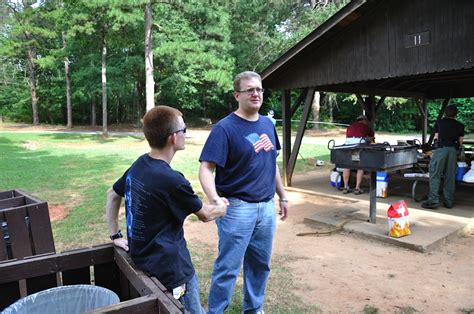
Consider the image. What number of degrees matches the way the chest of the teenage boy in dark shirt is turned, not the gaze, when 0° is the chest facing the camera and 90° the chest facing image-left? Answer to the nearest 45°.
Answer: approximately 225°

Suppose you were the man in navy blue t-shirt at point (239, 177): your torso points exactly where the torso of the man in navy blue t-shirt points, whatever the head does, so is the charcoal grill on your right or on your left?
on your left

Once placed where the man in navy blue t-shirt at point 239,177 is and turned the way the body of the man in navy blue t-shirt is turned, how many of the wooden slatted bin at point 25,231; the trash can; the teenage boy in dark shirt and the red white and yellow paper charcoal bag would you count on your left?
1

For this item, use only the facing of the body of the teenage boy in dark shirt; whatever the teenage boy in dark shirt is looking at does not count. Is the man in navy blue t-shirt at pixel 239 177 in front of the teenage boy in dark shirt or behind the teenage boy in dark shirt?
in front

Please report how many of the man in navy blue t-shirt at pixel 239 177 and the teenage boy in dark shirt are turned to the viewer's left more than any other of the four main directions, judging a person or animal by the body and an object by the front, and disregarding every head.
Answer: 0

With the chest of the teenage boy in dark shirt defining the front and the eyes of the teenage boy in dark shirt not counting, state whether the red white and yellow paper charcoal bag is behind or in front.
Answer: in front

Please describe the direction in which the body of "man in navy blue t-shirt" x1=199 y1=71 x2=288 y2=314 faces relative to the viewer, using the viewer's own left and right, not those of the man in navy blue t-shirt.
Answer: facing the viewer and to the right of the viewer

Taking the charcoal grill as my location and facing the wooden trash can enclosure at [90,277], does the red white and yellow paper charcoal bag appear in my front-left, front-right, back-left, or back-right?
front-left

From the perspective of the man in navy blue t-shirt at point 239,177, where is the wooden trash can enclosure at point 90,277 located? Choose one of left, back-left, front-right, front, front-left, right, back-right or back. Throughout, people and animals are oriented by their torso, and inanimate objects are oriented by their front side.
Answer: right

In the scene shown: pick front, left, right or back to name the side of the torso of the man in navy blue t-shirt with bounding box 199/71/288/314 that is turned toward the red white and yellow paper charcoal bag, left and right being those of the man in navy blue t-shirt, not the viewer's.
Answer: left

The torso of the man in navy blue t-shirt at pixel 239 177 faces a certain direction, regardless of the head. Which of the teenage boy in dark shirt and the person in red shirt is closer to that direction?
the teenage boy in dark shirt

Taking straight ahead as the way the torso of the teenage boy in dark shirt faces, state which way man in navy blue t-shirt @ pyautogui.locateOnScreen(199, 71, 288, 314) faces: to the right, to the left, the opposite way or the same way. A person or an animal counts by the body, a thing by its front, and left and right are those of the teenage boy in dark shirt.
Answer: to the right
